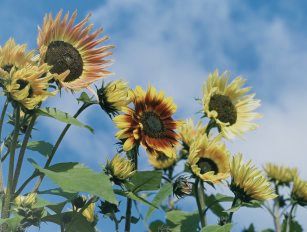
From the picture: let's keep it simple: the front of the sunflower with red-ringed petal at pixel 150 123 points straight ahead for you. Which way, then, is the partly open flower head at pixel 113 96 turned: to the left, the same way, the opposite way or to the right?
to the left

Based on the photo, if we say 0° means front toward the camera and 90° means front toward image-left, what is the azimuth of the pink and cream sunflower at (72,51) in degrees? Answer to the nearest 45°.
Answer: approximately 45°

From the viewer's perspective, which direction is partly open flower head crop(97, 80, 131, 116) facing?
to the viewer's right

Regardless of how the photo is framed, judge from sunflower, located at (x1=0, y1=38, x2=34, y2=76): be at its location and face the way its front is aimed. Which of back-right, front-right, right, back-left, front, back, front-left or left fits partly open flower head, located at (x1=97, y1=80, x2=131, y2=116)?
back-left

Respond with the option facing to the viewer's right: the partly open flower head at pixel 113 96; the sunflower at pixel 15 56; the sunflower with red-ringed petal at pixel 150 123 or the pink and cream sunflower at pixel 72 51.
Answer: the partly open flower head
